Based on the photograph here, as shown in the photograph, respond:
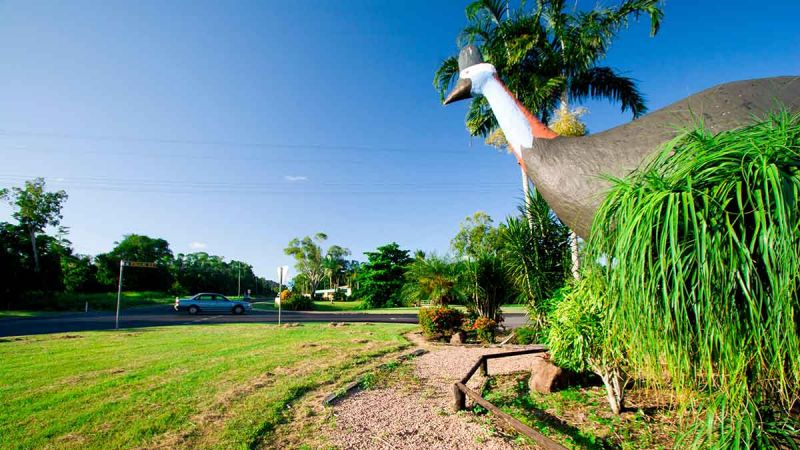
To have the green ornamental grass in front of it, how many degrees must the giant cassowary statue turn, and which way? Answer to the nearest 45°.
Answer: approximately 90° to its left

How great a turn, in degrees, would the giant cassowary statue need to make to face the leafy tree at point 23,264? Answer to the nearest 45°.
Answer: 0° — it already faces it

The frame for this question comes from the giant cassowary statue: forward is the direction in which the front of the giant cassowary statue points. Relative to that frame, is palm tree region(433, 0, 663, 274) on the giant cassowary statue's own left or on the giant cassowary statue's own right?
on the giant cassowary statue's own right

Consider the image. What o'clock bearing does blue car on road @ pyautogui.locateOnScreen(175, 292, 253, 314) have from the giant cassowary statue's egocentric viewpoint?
The blue car on road is roughly at 1 o'clock from the giant cassowary statue.

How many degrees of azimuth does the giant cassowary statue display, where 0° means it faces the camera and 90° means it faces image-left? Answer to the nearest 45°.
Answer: approximately 90°

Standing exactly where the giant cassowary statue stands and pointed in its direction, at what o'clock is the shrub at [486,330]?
The shrub is roughly at 2 o'clock from the giant cassowary statue.
